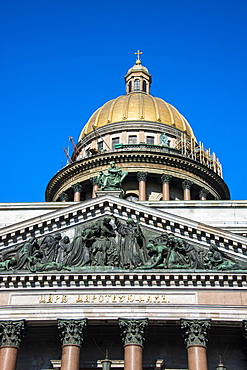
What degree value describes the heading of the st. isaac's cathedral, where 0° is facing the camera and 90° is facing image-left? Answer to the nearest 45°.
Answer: approximately 0°
